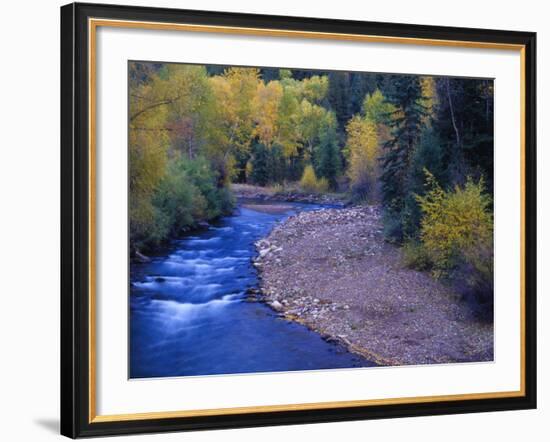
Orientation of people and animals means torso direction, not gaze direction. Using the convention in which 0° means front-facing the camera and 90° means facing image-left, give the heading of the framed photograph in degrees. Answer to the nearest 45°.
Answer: approximately 315°
